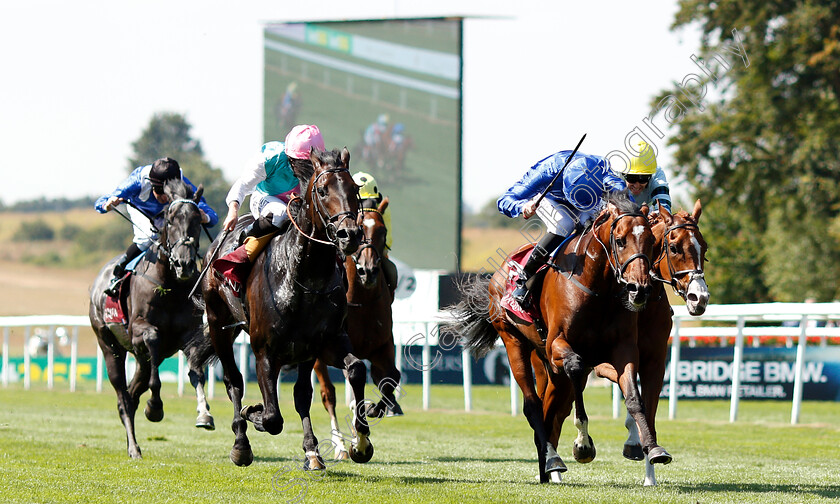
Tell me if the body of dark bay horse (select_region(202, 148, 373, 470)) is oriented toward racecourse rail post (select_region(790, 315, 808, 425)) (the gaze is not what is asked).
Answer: no

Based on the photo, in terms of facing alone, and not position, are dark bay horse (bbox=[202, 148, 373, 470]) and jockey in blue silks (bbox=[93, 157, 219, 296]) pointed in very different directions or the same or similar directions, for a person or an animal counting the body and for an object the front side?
same or similar directions

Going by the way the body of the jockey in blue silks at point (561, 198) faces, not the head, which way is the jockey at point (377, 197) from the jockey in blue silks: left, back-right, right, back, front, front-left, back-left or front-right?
back

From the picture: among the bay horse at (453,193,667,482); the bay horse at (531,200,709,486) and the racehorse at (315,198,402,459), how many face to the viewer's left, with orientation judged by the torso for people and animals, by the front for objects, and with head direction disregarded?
0

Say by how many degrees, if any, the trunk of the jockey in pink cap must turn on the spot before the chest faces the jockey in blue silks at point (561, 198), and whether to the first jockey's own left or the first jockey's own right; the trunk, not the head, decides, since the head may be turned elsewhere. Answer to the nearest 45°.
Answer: approximately 45° to the first jockey's own left

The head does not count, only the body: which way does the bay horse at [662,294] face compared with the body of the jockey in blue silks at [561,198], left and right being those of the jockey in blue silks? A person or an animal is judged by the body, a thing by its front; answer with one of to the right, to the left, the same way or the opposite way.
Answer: the same way

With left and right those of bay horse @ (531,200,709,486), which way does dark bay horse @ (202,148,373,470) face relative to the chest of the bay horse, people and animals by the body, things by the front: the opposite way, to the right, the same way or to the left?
the same way

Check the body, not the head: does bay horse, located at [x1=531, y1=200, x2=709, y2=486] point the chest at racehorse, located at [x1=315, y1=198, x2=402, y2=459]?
no

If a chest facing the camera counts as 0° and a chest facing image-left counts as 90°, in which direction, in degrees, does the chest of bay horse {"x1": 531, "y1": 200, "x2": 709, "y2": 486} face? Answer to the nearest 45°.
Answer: approximately 315°

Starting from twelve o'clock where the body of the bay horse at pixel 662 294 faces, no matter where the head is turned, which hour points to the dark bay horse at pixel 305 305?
The dark bay horse is roughly at 4 o'clock from the bay horse.

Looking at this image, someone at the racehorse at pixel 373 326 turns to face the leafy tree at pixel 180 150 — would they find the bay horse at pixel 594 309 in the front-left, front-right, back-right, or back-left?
back-right

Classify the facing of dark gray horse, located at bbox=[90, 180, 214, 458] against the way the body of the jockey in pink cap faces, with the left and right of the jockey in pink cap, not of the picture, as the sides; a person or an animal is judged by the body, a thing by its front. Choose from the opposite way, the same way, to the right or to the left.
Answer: the same way

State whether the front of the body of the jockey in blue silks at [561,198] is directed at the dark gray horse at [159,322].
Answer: no

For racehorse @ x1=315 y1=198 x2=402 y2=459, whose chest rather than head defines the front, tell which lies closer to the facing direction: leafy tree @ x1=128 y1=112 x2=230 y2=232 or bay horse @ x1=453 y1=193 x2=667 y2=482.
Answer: the bay horse

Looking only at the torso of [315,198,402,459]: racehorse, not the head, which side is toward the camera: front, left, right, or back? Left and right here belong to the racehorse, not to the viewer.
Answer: front

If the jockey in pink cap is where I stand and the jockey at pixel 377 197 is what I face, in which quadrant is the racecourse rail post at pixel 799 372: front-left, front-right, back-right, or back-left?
front-right
